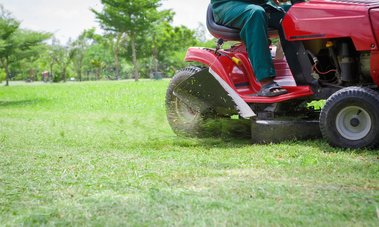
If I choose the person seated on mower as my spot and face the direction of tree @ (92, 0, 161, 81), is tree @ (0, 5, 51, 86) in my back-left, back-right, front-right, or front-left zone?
front-left

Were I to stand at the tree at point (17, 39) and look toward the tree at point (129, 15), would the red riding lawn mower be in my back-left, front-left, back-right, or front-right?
back-right

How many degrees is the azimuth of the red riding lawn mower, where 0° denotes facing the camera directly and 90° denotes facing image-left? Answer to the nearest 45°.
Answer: approximately 270°

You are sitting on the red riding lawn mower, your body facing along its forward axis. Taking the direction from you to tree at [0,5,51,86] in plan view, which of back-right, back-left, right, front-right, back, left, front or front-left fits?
back-left

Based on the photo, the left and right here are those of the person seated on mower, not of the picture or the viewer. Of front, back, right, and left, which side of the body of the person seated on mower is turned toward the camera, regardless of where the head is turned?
right

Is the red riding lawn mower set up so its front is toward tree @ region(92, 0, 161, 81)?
no

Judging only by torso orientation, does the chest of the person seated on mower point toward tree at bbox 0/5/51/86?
no
